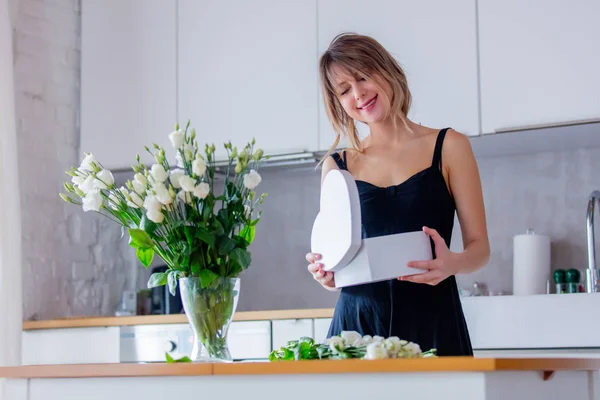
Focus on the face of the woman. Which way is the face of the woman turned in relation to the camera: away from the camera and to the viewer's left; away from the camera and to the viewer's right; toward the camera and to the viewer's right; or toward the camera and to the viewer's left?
toward the camera and to the viewer's left

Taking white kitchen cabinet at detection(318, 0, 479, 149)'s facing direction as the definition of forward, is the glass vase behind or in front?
in front

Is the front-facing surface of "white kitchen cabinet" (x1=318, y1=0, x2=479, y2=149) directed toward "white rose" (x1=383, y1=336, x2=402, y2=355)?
yes

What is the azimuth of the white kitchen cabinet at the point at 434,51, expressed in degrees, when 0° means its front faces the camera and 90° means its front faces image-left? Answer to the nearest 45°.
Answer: approximately 0°
